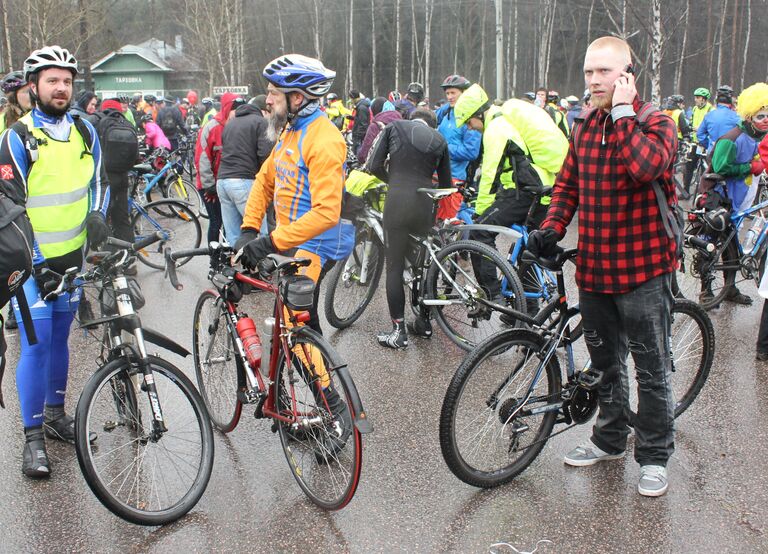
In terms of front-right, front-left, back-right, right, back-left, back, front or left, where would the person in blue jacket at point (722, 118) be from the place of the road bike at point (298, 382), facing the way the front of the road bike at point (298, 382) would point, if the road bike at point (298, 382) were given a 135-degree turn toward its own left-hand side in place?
back-left

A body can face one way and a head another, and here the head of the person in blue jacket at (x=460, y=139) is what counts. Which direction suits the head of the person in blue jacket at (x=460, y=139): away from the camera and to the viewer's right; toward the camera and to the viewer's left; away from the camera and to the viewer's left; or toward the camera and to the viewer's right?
toward the camera and to the viewer's left

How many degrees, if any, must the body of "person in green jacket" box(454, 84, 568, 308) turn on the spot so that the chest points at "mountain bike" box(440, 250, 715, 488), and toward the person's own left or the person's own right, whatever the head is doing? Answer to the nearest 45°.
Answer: approximately 90° to the person's own left

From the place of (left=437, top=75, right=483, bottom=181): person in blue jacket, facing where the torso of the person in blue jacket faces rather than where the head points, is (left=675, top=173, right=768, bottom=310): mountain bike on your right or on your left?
on your left

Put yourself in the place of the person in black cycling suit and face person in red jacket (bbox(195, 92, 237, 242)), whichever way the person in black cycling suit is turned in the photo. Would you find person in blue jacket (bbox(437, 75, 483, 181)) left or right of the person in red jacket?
right

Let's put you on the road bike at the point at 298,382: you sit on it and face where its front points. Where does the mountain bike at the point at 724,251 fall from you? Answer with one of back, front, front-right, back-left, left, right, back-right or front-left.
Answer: right

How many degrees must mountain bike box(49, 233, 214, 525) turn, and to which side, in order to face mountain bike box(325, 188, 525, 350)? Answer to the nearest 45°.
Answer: approximately 90° to its left

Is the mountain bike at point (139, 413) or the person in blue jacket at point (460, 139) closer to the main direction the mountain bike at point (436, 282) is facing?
the person in blue jacket

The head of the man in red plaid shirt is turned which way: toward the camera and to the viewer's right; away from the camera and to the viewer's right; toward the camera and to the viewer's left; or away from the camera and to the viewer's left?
toward the camera and to the viewer's left

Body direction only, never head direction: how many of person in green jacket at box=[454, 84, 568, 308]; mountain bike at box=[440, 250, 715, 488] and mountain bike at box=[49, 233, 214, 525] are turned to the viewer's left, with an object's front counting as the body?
1
